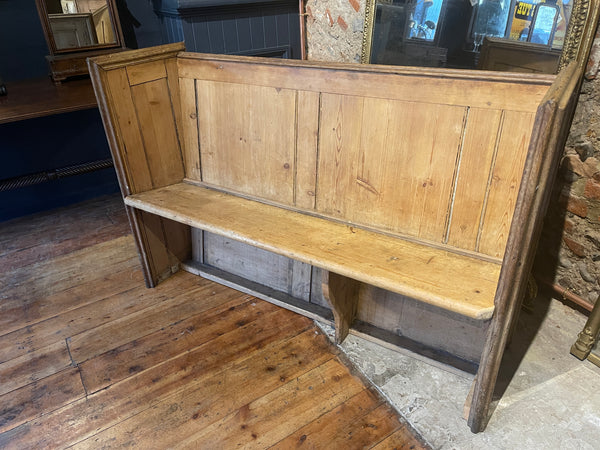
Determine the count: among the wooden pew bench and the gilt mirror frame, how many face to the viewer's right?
0

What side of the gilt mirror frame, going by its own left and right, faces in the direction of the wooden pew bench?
front

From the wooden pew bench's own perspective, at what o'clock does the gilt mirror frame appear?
The gilt mirror frame is roughly at 7 o'clock from the wooden pew bench.

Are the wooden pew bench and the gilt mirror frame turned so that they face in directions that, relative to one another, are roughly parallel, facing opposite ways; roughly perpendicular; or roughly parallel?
roughly parallel

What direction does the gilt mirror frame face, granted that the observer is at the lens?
facing the viewer and to the left of the viewer
